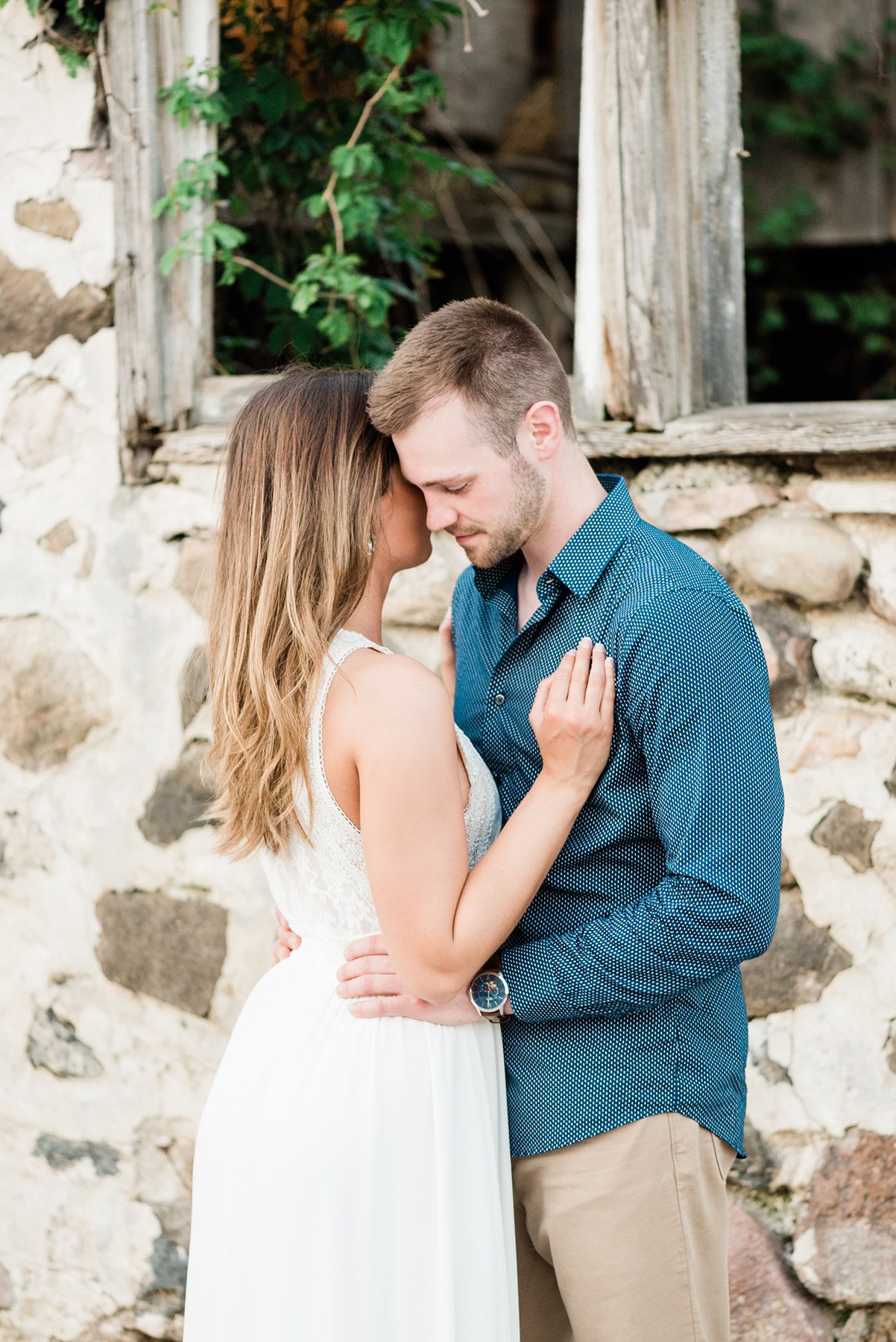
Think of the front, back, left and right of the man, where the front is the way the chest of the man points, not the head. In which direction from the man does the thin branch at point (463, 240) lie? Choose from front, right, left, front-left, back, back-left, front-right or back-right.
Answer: back-right

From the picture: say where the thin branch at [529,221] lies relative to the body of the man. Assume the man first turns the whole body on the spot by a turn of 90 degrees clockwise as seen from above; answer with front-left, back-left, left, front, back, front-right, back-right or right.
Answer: front-right

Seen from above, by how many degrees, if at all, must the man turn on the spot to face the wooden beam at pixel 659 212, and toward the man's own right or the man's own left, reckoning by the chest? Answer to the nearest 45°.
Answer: approximately 135° to the man's own right

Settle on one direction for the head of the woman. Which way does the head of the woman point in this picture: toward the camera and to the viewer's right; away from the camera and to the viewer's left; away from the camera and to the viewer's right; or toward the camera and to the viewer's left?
away from the camera and to the viewer's right

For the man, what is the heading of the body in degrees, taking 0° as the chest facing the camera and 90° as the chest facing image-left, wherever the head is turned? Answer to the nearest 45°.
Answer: approximately 45°
